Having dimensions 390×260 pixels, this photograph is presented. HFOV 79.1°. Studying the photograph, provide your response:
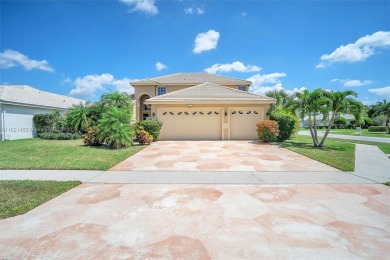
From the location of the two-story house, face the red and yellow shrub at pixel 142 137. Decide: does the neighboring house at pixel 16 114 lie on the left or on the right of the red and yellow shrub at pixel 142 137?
right

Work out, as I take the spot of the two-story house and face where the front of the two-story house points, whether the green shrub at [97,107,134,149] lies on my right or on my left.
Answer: on my right

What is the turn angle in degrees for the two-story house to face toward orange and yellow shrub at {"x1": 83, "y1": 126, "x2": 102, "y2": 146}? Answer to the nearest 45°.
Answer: approximately 45° to its right

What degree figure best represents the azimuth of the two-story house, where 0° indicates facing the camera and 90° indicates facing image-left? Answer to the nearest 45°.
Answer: approximately 0°

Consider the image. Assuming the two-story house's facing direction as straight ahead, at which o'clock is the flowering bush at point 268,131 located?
The flowering bush is roughly at 10 o'clock from the two-story house.

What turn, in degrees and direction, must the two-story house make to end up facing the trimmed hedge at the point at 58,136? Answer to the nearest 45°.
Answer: approximately 90° to its right

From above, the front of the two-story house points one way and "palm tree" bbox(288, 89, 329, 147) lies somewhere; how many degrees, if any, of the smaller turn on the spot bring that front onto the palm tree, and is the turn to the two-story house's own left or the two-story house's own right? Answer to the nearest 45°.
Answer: approximately 45° to the two-story house's own left

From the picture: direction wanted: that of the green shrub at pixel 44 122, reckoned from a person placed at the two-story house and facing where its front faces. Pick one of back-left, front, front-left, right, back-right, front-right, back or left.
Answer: right

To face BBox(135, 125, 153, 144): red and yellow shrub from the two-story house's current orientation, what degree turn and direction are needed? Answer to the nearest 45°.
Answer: approximately 45° to its right

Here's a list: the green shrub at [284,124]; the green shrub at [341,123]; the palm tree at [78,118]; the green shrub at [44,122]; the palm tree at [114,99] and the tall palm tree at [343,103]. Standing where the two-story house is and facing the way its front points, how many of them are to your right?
3

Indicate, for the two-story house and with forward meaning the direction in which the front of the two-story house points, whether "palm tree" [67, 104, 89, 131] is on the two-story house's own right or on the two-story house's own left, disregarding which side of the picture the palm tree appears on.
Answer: on the two-story house's own right

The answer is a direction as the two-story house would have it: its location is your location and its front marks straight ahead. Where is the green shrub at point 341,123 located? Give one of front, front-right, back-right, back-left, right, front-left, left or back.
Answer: back-left

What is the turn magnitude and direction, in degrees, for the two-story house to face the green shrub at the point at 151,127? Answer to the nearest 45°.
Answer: approximately 45° to its right

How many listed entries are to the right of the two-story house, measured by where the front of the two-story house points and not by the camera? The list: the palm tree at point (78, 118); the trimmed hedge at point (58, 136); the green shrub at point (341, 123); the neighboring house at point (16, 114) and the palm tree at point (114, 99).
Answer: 4

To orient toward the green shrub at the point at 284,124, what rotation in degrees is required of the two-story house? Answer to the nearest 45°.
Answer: approximately 90° to its left

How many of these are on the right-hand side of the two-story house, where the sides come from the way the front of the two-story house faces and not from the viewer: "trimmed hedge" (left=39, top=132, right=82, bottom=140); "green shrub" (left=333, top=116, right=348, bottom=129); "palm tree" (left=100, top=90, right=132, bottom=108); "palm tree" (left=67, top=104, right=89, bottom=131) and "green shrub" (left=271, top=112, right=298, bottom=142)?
3
